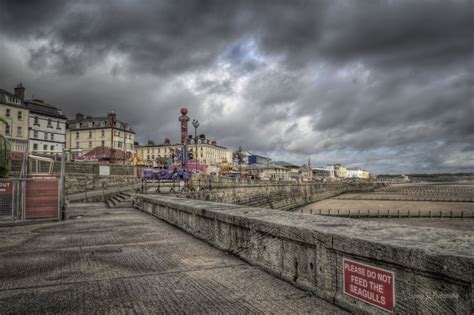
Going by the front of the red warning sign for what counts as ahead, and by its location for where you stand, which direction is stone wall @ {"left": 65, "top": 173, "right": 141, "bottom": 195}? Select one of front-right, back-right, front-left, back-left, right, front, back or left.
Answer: right

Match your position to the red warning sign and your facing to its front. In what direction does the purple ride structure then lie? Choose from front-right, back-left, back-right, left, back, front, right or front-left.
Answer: right

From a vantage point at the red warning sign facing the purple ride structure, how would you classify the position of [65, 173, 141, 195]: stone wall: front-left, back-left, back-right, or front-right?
front-left

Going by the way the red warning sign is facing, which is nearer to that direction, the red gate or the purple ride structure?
the red gate

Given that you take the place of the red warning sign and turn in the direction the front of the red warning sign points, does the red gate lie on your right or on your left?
on your right

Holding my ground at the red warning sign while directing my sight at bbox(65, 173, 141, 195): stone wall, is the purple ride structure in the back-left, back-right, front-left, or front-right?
front-right
